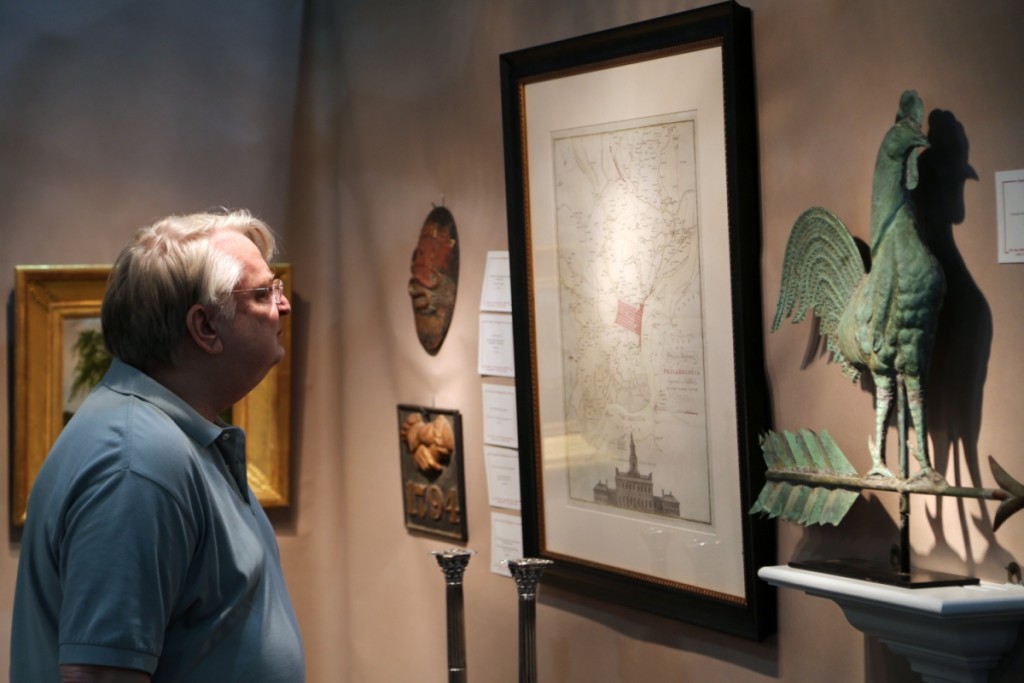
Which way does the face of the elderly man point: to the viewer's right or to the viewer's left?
to the viewer's right

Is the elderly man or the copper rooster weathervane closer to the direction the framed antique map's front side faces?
the elderly man

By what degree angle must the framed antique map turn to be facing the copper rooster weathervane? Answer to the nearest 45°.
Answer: approximately 90° to its left

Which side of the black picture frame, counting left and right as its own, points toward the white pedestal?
left

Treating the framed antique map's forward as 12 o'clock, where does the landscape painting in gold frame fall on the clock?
The landscape painting in gold frame is roughly at 2 o'clock from the framed antique map.

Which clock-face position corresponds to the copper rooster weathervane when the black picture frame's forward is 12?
The copper rooster weathervane is roughly at 9 o'clock from the black picture frame.

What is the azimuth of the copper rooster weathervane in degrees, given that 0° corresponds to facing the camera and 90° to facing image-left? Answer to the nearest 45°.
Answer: approximately 315°

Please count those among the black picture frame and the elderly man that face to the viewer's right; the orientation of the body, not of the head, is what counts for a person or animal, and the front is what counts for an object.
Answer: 1

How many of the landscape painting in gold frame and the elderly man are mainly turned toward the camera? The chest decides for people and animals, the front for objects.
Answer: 1

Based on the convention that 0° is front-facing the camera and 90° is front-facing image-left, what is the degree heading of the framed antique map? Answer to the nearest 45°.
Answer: approximately 45°

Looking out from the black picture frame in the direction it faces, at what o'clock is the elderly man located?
The elderly man is roughly at 12 o'clock from the black picture frame.

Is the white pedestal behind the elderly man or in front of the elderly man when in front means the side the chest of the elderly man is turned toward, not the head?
in front

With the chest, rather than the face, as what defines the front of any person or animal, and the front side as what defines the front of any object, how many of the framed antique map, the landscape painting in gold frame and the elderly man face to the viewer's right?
1

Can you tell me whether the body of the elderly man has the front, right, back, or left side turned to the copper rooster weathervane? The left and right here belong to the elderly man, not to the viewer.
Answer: front
